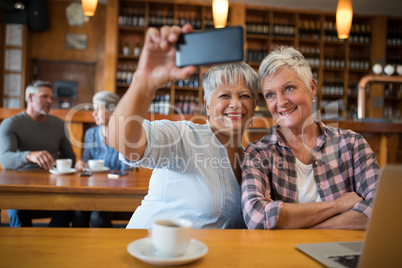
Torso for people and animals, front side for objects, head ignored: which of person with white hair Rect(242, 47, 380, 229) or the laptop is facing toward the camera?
the person with white hair

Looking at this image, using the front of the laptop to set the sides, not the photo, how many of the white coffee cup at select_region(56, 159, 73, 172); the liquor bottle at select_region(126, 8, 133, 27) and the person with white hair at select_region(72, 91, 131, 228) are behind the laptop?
0

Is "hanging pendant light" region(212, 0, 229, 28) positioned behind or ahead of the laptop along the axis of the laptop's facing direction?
ahead

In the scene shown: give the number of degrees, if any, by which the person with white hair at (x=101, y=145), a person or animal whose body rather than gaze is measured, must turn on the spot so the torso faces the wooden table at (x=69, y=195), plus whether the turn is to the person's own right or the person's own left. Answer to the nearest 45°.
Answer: approximately 45° to the person's own left

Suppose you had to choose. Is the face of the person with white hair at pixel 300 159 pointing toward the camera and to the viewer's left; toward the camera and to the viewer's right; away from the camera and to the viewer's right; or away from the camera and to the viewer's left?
toward the camera and to the viewer's left

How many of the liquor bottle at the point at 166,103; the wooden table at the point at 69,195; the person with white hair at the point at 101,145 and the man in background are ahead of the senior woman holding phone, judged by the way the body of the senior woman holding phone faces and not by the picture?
0

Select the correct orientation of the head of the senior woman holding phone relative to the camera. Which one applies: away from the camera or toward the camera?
toward the camera

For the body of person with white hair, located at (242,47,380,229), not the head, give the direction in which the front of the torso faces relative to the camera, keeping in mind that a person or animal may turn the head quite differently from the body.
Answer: toward the camera

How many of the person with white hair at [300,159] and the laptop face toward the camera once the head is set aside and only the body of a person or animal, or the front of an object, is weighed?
1
